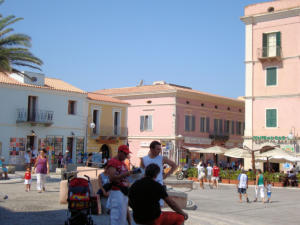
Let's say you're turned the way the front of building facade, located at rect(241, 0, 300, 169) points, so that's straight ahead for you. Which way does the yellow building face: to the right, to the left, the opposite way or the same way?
to the left

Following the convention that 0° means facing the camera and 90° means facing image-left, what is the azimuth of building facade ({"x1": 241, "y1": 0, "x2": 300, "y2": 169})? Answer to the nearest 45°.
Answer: approximately 45°

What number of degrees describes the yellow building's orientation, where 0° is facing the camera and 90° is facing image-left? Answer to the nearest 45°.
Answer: approximately 315°

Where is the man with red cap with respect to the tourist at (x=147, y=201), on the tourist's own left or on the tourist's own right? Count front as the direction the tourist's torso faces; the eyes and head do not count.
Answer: on the tourist's own left
